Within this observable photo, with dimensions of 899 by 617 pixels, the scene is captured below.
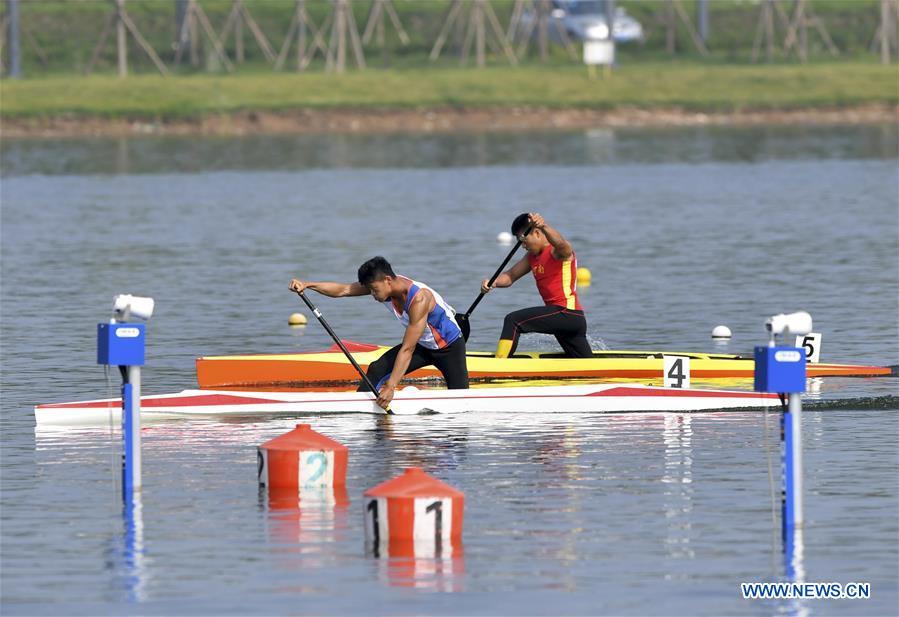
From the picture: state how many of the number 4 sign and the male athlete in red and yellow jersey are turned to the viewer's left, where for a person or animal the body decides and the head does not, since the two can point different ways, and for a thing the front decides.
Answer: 1

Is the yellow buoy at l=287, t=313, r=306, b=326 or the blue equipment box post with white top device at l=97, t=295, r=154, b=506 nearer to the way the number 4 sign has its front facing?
the blue equipment box post with white top device

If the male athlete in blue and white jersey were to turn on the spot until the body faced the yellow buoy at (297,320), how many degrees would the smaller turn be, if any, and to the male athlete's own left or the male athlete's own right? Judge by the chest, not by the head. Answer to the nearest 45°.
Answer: approximately 90° to the male athlete's own right

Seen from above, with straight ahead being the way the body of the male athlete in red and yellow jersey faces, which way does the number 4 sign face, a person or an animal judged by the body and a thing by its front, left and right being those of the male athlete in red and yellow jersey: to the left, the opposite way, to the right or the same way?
to the left

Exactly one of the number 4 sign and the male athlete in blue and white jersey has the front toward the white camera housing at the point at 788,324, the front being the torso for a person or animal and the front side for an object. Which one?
the number 4 sign

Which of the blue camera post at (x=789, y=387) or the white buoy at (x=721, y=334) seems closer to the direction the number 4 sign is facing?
the blue camera post

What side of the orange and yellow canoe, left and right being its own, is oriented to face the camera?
left

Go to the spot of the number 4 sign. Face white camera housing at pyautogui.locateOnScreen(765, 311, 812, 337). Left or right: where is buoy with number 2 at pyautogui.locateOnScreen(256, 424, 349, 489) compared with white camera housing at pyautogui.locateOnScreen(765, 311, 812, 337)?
right

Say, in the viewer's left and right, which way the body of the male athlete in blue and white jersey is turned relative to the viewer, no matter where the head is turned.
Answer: facing to the left of the viewer

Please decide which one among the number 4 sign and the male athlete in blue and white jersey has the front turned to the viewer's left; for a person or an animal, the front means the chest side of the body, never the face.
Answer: the male athlete in blue and white jersey

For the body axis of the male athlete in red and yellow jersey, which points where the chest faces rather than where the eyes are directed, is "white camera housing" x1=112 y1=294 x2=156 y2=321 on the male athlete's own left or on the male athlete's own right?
on the male athlete's own left

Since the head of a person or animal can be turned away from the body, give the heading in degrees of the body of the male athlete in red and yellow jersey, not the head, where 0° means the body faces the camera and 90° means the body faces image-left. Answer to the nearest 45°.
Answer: approximately 90°
